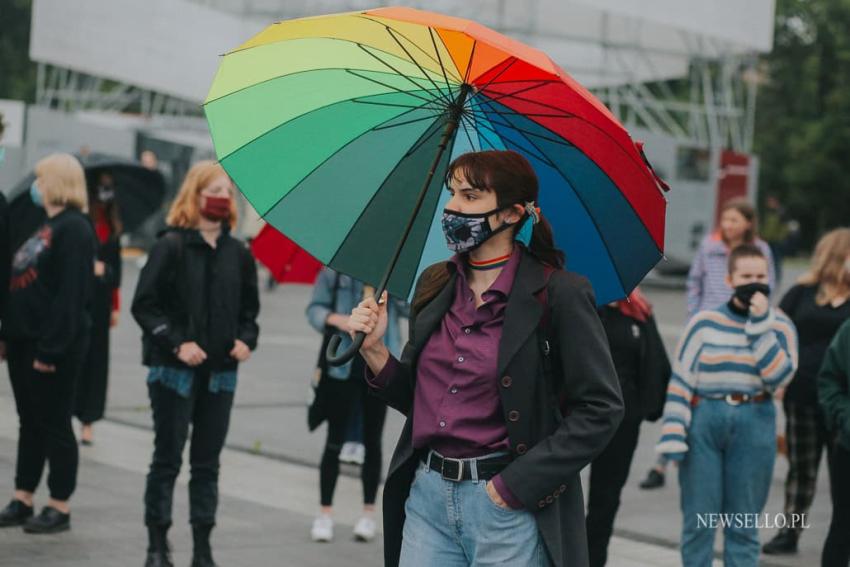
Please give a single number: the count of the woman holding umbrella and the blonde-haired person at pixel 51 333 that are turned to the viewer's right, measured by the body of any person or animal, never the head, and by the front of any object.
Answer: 0

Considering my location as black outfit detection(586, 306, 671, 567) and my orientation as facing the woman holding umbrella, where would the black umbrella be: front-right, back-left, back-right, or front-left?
back-right

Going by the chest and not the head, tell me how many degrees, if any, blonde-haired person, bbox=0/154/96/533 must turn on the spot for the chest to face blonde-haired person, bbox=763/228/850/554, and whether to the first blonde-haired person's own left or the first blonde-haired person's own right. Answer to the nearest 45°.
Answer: approximately 180°

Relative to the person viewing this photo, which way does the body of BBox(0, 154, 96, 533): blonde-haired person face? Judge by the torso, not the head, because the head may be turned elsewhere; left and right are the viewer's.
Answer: facing to the left of the viewer

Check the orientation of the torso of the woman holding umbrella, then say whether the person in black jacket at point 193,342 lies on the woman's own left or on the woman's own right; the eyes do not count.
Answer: on the woman's own right

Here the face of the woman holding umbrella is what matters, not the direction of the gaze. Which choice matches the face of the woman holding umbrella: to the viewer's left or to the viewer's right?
to the viewer's left

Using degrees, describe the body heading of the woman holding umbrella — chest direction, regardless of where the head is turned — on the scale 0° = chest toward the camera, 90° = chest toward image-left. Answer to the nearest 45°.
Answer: approximately 45°

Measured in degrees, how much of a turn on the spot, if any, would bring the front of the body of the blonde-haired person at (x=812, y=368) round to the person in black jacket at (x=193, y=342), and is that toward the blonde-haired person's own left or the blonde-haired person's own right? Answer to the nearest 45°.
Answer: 0° — they already face them

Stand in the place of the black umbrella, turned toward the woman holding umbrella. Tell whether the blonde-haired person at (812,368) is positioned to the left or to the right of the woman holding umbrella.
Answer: left

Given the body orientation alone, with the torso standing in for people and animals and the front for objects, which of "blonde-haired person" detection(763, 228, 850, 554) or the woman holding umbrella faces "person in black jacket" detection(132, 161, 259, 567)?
the blonde-haired person

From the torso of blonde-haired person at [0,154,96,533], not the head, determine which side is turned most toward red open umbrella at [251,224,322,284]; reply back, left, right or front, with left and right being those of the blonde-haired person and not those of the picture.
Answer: back

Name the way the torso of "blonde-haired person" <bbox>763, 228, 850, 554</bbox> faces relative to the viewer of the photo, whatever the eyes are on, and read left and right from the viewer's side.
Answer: facing the viewer and to the left of the viewer

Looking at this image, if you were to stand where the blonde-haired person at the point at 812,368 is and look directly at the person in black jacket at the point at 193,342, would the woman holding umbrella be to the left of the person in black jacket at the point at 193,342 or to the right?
left
